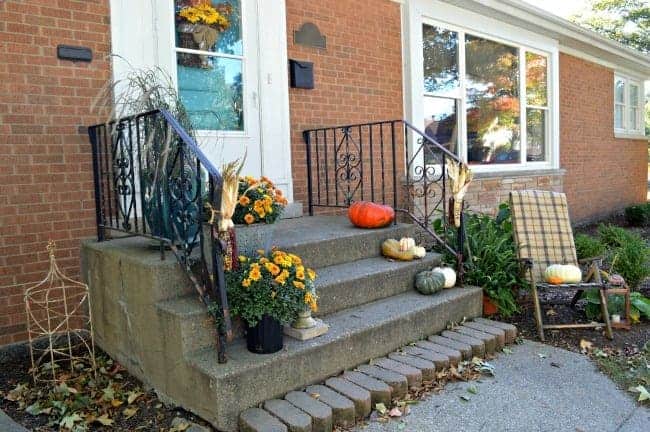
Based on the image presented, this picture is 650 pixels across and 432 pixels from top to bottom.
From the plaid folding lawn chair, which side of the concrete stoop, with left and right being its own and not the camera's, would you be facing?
left

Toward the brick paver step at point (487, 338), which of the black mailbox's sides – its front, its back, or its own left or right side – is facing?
front

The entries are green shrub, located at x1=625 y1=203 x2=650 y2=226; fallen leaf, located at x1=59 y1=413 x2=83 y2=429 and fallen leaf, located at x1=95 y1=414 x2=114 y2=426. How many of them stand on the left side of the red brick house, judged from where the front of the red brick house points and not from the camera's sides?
1

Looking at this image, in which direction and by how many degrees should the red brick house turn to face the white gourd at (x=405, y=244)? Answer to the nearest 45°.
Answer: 0° — it already faces it

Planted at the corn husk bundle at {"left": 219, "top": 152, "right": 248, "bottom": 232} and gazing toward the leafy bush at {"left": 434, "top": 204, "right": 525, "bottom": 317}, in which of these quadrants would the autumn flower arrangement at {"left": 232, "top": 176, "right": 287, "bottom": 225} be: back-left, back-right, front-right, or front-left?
front-left

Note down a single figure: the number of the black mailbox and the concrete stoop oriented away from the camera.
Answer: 0

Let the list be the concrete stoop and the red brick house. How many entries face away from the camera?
0

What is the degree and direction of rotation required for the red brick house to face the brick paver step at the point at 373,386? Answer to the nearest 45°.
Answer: approximately 45° to its right

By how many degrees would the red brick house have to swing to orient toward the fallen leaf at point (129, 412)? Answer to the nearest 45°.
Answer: approximately 45° to its right

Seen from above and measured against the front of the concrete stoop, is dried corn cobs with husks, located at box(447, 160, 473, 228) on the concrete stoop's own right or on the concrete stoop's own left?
on the concrete stoop's own left

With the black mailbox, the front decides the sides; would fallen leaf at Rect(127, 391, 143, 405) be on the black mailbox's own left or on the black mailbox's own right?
on the black mailbox's own right

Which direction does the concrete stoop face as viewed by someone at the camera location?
facing the viewer and to the right of the viewer

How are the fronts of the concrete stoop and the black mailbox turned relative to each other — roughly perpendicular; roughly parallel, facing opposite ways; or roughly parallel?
roughly parallel

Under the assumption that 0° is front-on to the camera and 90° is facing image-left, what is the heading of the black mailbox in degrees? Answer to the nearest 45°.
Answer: approximately 315°

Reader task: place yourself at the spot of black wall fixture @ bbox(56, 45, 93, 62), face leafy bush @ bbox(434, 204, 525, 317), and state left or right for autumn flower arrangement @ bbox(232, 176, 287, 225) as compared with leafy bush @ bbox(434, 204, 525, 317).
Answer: right

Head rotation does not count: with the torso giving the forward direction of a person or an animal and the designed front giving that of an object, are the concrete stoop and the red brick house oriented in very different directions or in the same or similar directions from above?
same or similar directions
